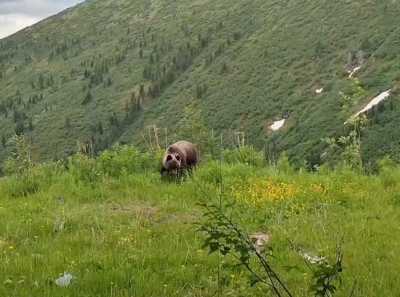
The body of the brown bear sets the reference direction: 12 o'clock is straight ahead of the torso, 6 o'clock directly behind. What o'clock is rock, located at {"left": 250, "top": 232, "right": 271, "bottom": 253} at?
The rock is roughly at 10 o'clock from the brown bear.

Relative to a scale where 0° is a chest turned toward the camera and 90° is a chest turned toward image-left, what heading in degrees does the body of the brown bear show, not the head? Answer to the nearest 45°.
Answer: approximately 45°

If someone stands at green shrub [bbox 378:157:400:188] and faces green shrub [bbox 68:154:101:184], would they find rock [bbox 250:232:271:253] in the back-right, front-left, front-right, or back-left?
front-left

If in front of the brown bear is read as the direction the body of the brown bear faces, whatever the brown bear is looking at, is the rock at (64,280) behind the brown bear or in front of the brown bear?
in front

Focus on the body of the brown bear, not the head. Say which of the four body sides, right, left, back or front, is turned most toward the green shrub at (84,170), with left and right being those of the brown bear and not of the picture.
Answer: front

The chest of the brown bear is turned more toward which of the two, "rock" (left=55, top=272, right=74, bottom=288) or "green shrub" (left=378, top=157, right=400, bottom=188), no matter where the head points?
the rock

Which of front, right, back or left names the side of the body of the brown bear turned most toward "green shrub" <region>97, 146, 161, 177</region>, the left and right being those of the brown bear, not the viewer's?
right

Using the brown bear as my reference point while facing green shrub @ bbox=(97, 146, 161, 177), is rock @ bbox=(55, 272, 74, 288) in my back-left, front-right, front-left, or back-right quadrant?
front-left

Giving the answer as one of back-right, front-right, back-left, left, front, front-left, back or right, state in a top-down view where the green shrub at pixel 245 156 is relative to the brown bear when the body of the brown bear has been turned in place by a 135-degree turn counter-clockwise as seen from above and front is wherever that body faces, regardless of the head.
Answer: front

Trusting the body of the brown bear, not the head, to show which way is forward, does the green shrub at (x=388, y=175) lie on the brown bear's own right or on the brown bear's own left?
on the brown bear's own left
